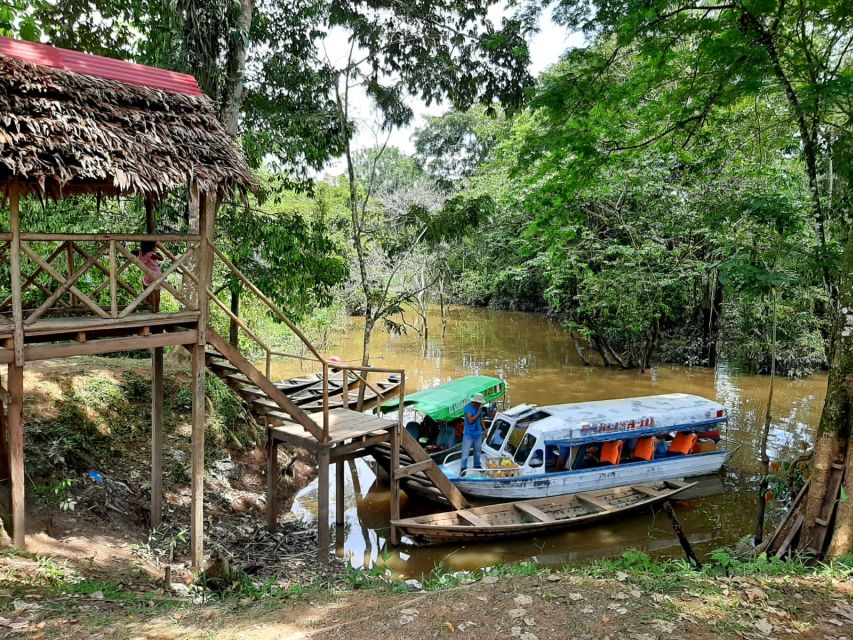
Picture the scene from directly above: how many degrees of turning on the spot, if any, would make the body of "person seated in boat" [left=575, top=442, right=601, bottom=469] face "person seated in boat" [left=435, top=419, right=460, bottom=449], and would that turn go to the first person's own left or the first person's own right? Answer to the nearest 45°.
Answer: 0° — they already face them

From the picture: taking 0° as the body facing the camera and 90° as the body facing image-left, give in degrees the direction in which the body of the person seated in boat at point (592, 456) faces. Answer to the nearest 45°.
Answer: approximately 90°

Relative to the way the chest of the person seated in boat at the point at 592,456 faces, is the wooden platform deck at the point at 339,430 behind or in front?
in front

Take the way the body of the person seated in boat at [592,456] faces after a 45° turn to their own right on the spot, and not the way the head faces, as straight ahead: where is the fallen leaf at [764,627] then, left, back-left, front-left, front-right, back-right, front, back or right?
back-left

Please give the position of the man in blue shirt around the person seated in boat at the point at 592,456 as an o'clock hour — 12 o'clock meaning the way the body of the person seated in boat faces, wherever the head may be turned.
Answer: The man in blue shirt is roughly at 11 o'clock from the person seated in boat.

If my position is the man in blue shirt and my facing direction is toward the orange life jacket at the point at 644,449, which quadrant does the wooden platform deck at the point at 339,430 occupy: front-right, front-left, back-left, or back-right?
back-right

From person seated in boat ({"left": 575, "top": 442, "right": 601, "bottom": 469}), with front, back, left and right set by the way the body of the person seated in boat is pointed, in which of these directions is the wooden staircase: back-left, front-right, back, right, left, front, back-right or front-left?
front-left

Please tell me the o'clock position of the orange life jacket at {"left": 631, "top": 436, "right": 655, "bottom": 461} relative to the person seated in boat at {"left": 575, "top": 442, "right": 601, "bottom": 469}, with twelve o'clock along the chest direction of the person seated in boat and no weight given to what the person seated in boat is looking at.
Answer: The orange life jacket is roughly at 5 o'clock from the person seated in boat.
